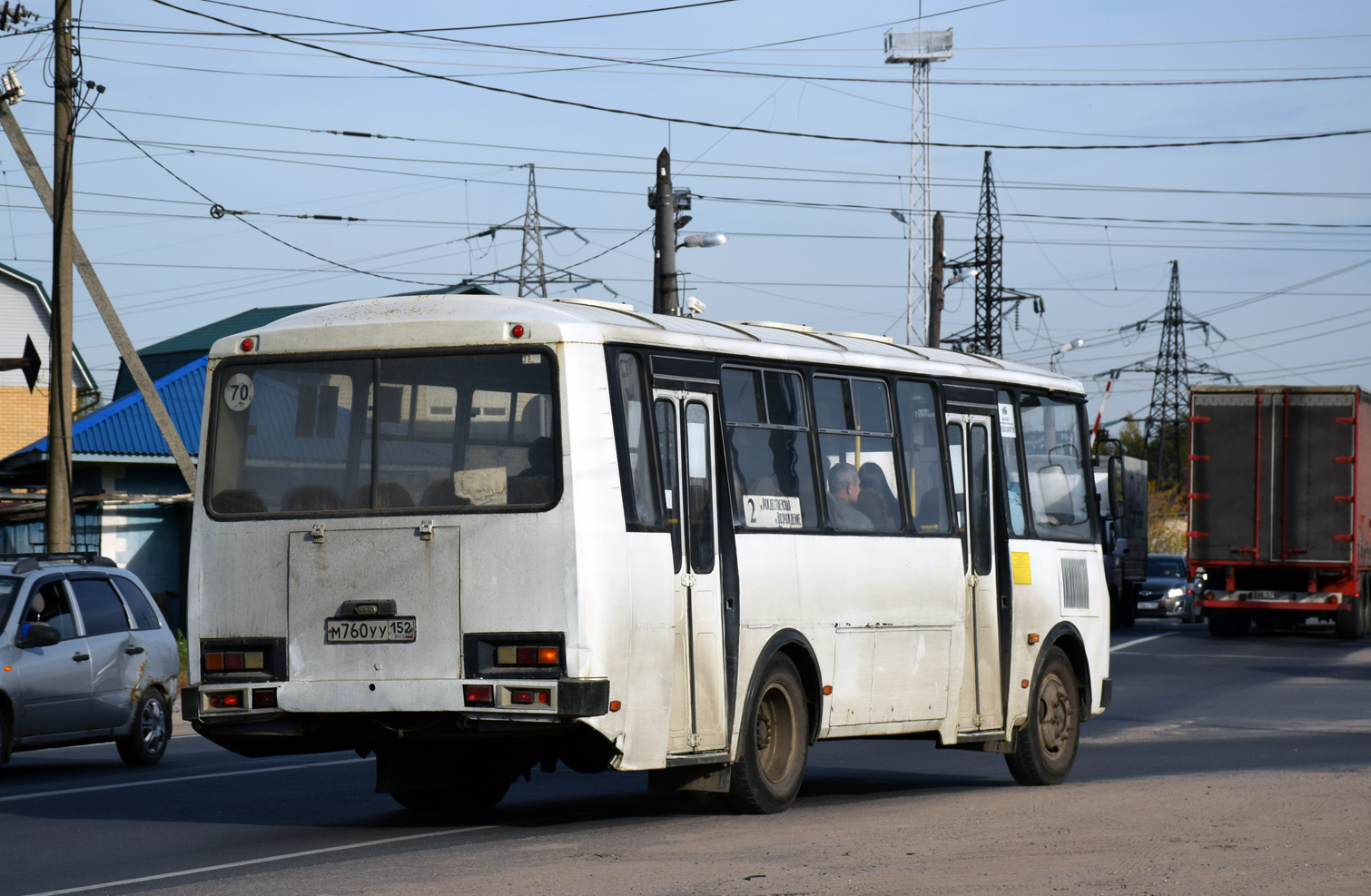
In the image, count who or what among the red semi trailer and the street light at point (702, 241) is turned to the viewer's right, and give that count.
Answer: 1

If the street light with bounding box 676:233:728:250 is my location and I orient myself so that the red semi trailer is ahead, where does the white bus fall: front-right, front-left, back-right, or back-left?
back-right

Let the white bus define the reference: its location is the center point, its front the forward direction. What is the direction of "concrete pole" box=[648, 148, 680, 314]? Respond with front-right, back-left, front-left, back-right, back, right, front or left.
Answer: front-left

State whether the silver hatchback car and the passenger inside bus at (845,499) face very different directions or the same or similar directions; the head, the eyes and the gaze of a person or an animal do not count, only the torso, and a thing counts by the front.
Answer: very different directions

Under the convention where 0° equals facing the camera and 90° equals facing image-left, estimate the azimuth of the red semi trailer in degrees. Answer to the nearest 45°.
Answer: approximately 180°

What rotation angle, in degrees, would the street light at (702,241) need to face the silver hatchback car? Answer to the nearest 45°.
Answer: approximately 90° to its right

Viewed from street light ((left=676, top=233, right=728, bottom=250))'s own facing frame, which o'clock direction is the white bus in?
The white bus is roughly at 3 o'clock from the street light.

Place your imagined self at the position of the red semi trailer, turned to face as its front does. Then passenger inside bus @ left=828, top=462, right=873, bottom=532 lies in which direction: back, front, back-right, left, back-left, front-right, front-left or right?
back

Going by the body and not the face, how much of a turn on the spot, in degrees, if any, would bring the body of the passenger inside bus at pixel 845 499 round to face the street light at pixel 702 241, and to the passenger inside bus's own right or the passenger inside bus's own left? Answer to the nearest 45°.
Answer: approximately 45° to the passenger inside bus's own left

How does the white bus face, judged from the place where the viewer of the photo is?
facing away from the viewer and to the right of the viewer

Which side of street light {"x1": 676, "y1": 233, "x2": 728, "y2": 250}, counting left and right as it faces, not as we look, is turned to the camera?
right
